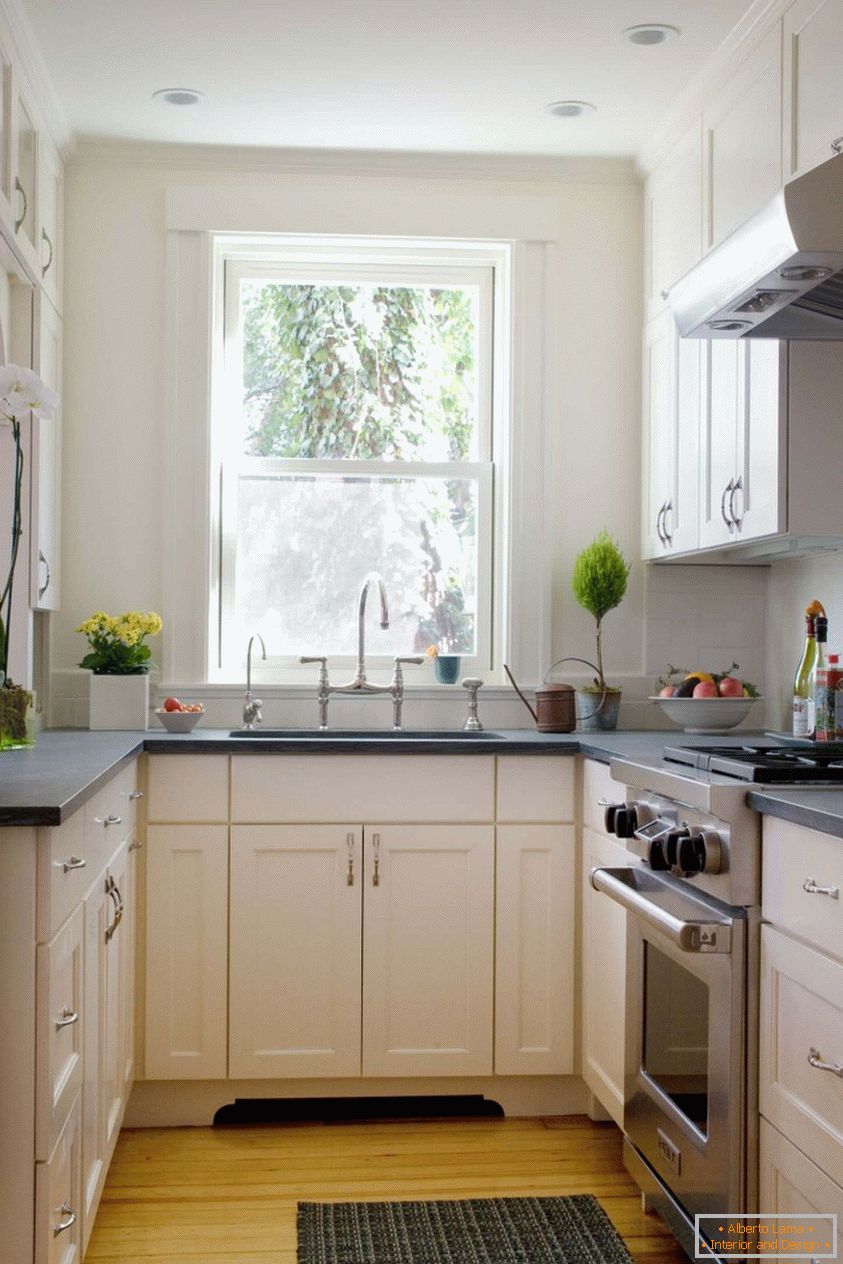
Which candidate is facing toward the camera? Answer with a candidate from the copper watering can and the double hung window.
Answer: the double hung window

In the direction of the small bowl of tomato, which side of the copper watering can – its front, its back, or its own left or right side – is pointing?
front

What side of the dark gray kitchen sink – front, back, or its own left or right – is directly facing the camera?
front

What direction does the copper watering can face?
to the viewer's left

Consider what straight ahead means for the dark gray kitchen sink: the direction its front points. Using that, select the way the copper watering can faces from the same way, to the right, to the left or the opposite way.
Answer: to the right

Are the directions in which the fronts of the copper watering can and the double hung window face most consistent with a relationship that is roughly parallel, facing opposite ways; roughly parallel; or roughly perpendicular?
roughly perpendicular

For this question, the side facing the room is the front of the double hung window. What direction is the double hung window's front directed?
toward the camera

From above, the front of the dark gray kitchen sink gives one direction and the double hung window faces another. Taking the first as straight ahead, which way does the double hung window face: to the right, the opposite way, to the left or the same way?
the same way

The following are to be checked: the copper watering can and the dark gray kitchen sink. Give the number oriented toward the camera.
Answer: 1

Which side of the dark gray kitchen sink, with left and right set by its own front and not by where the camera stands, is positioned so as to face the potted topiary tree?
left

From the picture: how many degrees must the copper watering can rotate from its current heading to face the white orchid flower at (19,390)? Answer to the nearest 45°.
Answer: approximately 45° to its left

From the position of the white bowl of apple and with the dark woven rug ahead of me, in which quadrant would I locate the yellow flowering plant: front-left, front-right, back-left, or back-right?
front-right

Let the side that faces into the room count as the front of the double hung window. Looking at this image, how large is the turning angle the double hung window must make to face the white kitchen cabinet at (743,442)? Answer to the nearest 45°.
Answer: approximately 45° to its left

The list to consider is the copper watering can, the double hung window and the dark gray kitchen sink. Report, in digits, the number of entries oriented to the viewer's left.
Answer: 1
